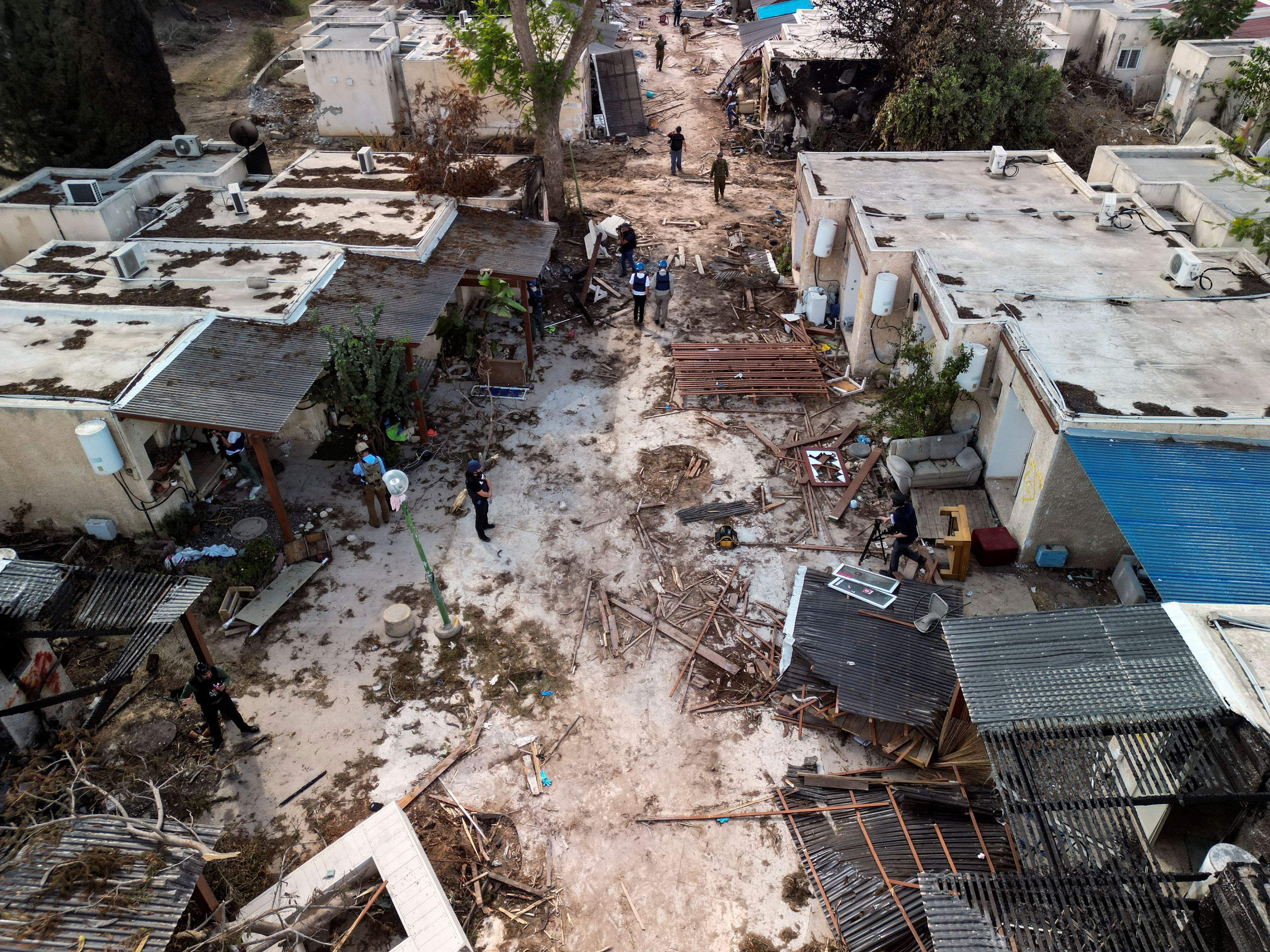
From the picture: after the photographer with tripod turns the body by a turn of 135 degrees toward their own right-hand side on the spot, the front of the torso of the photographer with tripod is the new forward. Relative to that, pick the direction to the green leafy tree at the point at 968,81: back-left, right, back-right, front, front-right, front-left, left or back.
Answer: front-left

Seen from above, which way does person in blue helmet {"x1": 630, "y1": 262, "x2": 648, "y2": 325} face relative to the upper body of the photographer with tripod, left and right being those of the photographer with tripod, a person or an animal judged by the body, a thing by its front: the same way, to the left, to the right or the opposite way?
to the right

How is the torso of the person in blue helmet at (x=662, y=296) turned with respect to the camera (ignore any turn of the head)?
away from the camera

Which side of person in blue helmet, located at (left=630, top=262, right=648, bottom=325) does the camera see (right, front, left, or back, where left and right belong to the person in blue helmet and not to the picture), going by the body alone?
back

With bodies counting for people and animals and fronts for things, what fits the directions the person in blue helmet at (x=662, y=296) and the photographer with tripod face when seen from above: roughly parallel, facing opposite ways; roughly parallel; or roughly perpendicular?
roughly perpendicular

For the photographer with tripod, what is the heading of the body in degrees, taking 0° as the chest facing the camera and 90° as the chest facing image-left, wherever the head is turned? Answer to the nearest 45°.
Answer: approximately 90°

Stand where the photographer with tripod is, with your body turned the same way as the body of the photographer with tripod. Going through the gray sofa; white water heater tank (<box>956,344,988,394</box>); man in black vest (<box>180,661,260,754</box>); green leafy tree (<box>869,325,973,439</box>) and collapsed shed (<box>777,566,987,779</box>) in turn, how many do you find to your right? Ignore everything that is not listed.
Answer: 3

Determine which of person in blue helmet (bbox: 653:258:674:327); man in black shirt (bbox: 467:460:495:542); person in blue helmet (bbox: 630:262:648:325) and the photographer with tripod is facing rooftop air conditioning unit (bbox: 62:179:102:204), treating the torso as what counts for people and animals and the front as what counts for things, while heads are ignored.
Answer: the photographer with tripod

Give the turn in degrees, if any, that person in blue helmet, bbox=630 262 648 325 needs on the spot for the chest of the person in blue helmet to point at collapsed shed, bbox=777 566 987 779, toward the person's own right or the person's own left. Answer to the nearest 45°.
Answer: approximately 180°
